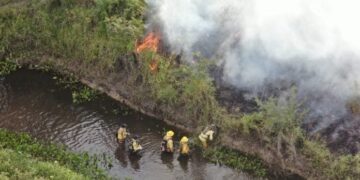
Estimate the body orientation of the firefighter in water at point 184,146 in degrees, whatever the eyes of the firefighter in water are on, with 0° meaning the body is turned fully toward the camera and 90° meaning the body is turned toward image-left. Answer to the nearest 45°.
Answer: approximately 180°

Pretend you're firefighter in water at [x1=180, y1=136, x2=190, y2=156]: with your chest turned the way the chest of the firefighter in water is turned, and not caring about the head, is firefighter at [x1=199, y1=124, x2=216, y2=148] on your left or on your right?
on your right

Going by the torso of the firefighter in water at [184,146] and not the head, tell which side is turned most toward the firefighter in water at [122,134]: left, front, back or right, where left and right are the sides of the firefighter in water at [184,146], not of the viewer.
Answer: left

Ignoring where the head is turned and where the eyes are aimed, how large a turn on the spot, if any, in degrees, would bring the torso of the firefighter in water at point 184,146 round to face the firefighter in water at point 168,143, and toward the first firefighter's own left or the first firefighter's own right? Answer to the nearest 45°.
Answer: approximately 90° to the first firefighter's own left

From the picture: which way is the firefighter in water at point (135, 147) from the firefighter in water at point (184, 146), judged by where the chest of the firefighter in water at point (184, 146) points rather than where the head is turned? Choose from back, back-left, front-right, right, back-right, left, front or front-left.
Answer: left
